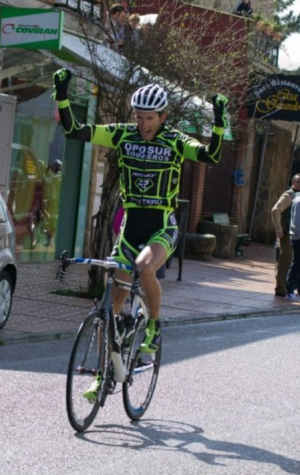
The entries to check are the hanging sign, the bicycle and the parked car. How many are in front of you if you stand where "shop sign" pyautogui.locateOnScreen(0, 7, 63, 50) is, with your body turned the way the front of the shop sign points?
2

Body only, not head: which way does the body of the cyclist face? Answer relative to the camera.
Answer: toward the camera

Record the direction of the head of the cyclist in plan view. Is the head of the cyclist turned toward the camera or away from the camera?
toward the camera

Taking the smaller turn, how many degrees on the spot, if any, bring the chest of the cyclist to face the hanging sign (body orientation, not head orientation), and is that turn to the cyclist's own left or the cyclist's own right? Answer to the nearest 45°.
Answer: approximately 180°

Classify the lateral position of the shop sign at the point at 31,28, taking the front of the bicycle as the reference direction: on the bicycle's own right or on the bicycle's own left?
on the bicycle's own right

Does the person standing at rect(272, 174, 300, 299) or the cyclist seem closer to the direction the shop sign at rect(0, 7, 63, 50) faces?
the cyclist

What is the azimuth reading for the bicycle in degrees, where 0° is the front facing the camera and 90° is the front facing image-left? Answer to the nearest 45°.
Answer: approximately 45°

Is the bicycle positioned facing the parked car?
no
